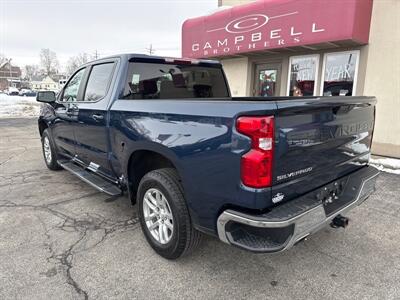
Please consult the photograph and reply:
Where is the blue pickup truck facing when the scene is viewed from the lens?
facing away from the viewer and to the left of the viewer
